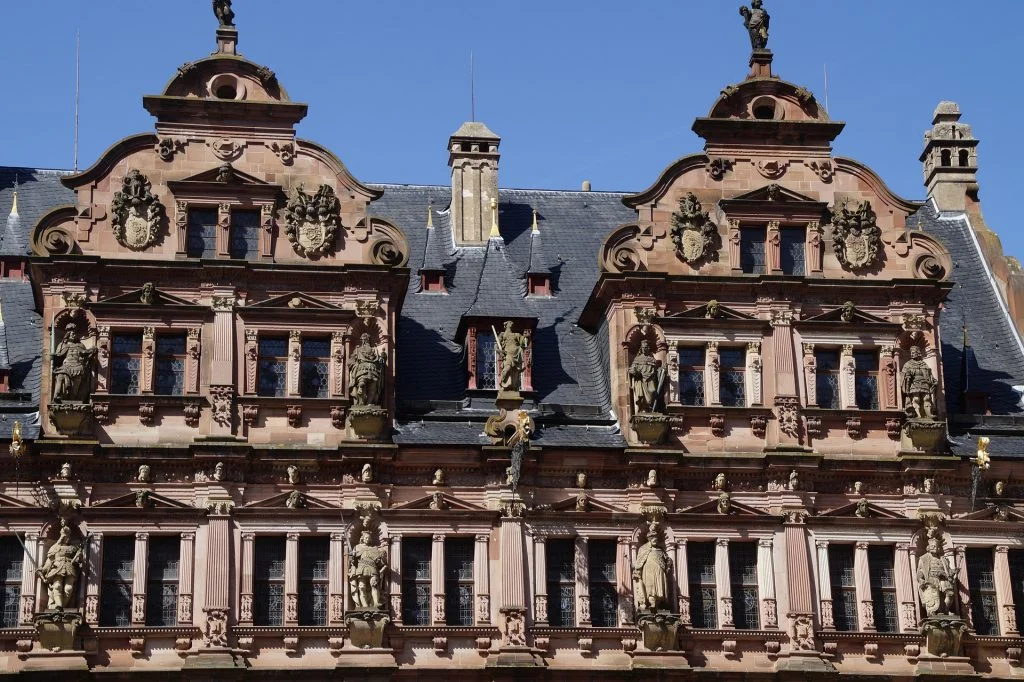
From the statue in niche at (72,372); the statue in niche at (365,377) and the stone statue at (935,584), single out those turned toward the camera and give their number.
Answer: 3

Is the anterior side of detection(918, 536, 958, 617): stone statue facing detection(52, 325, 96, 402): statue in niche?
no

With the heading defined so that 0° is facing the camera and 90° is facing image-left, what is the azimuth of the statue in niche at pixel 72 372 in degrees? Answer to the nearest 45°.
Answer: approximately 0°

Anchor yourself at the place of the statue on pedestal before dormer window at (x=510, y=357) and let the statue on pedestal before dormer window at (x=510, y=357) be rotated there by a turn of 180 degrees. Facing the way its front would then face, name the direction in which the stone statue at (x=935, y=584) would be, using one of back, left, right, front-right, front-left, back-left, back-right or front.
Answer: right

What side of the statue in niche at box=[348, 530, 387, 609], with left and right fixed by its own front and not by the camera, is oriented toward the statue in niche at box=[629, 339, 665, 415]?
left

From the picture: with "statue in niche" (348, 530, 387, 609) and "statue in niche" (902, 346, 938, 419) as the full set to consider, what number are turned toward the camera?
2

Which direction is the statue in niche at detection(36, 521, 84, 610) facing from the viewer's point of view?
toward the camera

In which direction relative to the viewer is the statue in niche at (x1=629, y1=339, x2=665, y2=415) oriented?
toward the camera

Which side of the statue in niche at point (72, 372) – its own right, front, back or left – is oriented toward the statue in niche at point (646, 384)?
left

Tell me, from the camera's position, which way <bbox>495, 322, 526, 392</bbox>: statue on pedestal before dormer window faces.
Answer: facing the viewer

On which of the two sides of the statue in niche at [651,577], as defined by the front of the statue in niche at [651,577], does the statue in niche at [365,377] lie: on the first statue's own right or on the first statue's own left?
on the first statue's own right
